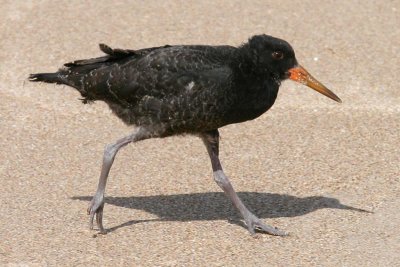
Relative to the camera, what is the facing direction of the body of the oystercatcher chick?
to the viewer's right
